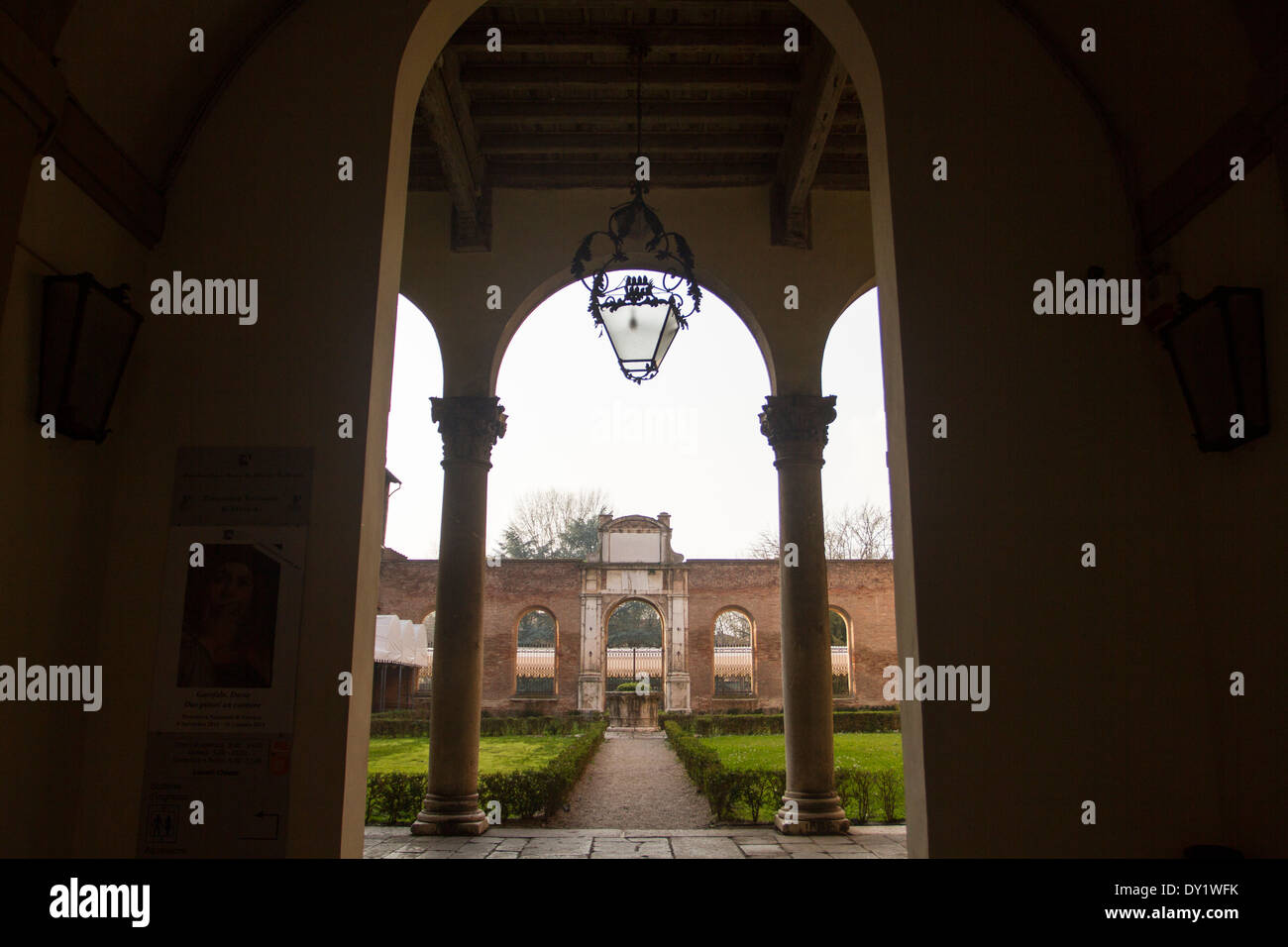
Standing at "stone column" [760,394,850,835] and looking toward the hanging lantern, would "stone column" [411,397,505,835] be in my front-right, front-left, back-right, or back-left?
front-right

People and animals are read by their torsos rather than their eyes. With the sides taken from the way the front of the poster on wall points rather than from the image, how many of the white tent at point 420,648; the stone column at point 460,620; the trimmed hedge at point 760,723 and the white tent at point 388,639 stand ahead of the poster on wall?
0

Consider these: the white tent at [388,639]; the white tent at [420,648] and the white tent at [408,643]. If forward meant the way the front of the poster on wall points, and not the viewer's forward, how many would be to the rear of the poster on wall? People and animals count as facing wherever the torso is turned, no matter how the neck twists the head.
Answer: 3

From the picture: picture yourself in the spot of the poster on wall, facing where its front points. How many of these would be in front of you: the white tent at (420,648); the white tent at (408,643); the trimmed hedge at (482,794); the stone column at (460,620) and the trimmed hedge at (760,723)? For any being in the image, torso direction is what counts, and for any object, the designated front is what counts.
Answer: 0

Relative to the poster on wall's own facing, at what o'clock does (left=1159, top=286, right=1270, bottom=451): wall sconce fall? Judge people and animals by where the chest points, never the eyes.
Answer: The wall sconce is roughly at 10 o'clock from the poster on wall.

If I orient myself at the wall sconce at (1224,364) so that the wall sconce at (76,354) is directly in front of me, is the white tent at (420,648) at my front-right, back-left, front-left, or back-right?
front-right

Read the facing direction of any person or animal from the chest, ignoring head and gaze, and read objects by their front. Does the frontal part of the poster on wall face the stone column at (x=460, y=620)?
no

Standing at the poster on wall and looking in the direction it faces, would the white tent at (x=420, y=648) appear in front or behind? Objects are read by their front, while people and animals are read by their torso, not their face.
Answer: behind

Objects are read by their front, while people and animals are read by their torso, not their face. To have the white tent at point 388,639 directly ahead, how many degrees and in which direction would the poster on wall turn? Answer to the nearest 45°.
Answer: approximately 180°

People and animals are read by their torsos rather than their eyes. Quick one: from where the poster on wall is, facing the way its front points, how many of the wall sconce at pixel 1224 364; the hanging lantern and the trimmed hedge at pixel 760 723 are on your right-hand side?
0

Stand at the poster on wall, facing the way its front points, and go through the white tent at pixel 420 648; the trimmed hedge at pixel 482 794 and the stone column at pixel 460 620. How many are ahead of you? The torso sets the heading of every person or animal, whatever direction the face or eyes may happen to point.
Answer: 0

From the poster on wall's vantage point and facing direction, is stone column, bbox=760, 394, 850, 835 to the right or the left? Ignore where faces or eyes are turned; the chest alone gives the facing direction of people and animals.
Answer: on its left

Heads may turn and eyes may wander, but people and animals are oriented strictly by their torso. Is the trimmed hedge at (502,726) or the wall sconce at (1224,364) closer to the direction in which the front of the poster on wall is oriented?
the wall sconce

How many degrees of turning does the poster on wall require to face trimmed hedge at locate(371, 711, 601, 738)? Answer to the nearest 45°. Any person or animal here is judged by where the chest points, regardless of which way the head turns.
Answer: approximately 180°

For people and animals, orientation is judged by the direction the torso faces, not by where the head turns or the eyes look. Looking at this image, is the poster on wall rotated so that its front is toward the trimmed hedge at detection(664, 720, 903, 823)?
no

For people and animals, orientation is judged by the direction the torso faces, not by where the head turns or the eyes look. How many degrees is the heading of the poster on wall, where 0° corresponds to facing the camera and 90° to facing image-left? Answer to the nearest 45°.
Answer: approximately 0°
